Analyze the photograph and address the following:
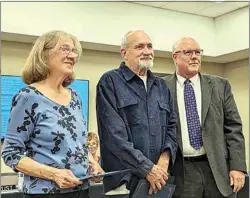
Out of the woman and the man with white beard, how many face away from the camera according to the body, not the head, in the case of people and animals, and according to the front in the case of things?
0

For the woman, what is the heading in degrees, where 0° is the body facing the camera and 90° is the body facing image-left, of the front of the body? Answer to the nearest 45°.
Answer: approximately 315°

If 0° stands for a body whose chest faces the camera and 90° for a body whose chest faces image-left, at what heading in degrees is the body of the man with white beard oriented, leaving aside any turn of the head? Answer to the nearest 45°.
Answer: approximately 315°

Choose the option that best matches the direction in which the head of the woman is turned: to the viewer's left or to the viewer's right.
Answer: to the viewer's right

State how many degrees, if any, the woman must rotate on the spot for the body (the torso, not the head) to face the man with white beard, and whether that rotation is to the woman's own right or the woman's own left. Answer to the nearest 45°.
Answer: approximately 90° to the woman's own left

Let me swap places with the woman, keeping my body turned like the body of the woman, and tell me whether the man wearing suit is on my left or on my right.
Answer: on my left

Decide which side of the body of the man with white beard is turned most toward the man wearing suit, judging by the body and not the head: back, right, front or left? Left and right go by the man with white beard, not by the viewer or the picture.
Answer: left

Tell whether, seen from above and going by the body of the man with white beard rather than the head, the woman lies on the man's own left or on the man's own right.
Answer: on the man's own right

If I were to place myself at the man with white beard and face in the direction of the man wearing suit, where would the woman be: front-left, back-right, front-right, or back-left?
back-right
